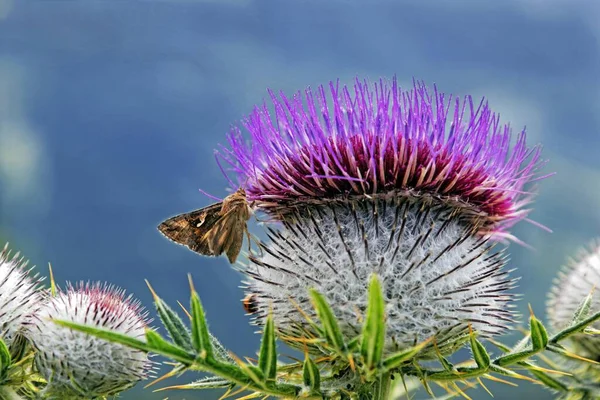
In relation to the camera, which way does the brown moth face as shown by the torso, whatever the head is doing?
to the viewer's right

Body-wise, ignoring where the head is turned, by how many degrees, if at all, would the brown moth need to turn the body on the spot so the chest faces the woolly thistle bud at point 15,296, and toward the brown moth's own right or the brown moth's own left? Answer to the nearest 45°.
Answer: approximately 180°
